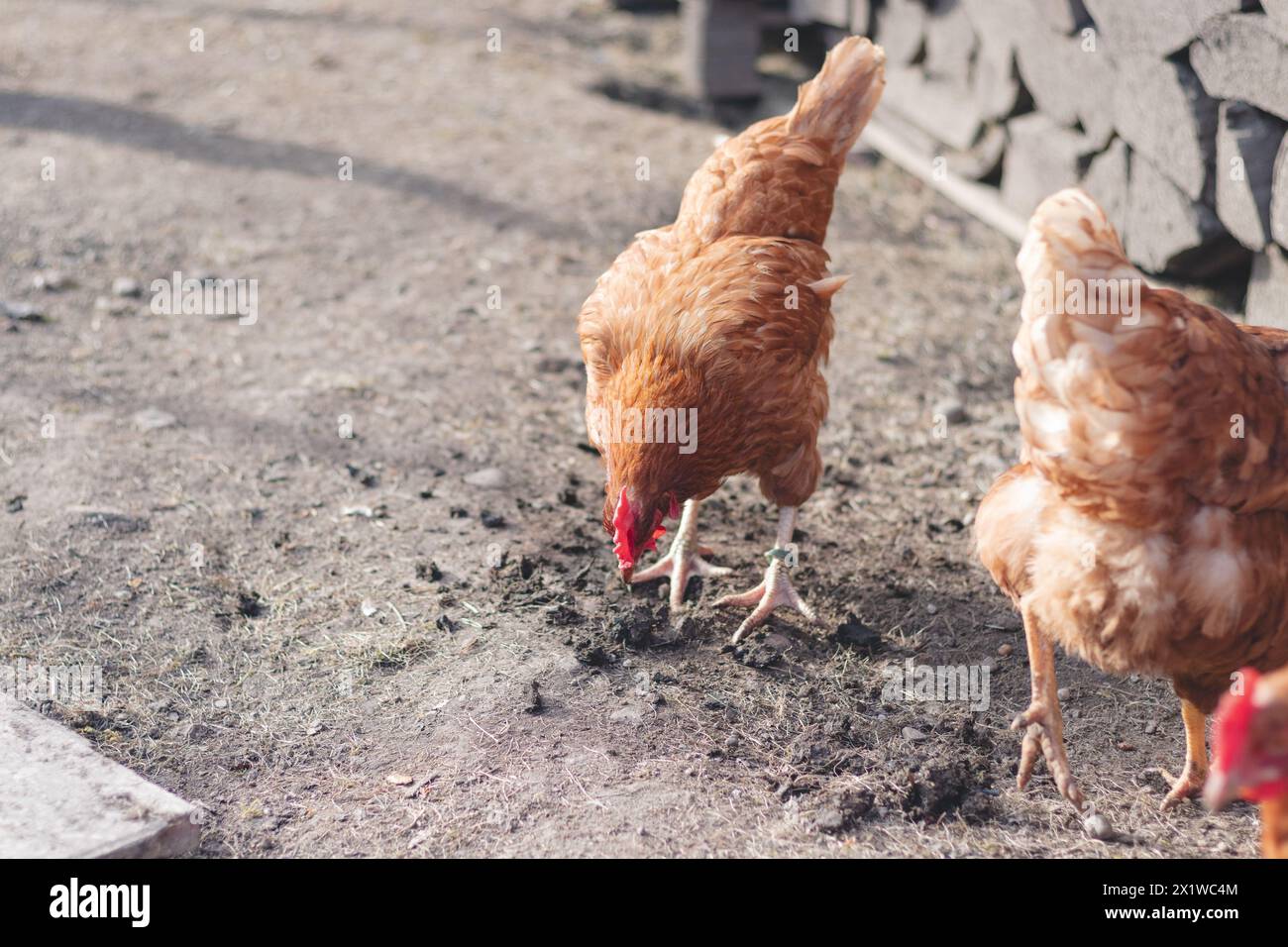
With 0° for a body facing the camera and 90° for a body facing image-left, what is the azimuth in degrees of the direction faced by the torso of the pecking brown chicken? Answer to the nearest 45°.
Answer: approximately 45°

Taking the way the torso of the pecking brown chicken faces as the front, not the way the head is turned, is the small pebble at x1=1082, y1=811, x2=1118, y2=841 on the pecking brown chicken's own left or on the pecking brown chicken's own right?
on the pecking brown chicken's own left

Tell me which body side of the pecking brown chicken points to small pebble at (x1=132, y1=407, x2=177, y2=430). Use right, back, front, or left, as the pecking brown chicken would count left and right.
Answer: right

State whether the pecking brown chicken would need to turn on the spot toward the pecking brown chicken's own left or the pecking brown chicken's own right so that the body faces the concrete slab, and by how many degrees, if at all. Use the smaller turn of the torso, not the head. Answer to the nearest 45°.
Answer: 0° — it already faces it

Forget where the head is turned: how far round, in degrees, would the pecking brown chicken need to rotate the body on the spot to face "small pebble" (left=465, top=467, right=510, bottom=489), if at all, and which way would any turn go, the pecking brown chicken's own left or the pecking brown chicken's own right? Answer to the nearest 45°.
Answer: approximately 90° to the pecking brown chicken's own right
